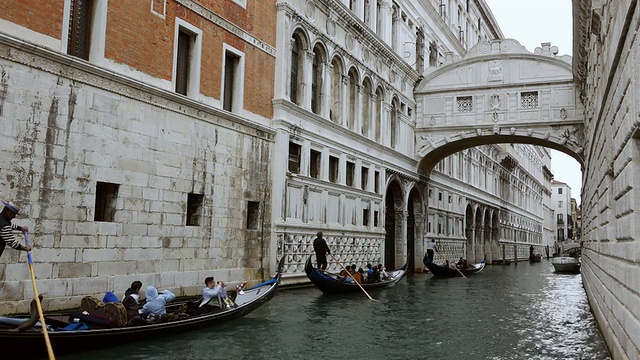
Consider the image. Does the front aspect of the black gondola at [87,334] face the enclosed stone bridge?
yes

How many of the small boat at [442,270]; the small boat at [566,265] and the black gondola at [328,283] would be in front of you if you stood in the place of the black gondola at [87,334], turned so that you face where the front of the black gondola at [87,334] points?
3

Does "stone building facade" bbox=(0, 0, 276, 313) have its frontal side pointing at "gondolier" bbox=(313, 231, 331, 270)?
no

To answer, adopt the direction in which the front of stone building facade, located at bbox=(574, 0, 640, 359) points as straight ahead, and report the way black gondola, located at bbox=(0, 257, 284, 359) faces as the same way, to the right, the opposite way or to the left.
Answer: to the right

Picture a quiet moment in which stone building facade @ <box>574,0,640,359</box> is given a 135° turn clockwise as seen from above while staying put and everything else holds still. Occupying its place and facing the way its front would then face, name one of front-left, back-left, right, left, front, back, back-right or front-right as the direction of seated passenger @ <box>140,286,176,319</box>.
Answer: back-left

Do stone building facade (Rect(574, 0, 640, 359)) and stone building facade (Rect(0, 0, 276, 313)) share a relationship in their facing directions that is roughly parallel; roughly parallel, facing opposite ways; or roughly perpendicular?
roughly parallel, facing opposite ways

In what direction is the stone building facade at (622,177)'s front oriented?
to the viewer's left

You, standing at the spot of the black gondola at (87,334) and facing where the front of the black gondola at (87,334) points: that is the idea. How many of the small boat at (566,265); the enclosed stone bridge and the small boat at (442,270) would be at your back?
0

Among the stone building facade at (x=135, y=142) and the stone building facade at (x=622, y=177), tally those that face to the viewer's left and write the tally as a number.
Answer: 1

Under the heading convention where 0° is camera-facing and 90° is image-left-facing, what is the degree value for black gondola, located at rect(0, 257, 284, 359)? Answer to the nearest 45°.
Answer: approximately 225°

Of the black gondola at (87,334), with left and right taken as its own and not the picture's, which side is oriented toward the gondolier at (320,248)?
front

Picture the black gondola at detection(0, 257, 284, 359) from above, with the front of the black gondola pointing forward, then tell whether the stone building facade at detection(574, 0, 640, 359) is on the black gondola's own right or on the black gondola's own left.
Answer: on the black gondola's own right

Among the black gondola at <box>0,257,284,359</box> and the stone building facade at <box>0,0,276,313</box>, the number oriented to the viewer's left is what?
0

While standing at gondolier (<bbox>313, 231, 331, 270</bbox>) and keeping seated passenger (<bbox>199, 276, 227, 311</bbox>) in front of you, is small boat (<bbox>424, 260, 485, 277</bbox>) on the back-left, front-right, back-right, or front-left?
back-left

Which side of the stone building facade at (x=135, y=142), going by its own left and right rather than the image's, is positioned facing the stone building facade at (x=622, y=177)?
front

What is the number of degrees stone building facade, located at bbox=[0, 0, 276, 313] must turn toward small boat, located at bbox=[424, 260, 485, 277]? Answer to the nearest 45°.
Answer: approximately 90° to its left

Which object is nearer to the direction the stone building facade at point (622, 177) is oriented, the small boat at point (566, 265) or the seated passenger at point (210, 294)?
the seated passenger
